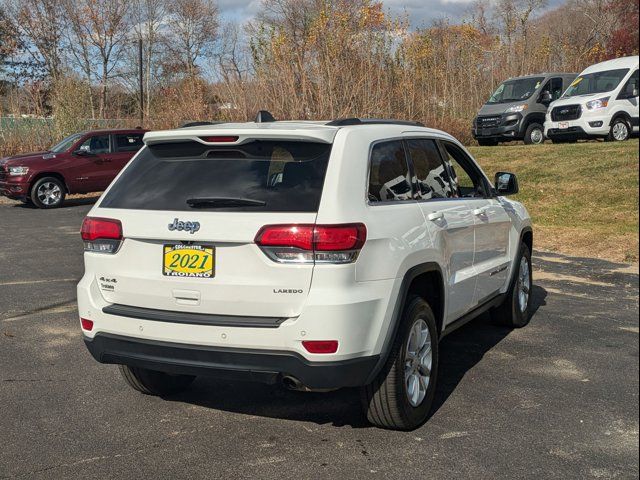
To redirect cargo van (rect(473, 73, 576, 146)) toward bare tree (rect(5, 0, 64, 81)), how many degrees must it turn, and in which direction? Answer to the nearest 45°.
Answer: approximately 90° to its right

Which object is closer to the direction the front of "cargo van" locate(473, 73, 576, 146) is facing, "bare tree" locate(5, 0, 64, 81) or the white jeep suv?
the white jeep suv

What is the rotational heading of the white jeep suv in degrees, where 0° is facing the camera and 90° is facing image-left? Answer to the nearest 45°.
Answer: approximately 225°

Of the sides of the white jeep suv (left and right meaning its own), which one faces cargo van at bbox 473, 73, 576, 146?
front

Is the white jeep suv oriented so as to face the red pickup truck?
no

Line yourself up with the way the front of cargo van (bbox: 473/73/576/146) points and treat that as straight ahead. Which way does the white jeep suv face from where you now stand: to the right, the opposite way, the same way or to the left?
the opposite way

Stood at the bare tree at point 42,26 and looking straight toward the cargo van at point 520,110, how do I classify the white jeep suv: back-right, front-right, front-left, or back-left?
front-right

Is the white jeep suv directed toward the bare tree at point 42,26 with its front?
no

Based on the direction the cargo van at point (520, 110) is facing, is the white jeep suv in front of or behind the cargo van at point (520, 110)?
in front

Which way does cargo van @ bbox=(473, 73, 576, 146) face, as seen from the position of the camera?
facing the viewer and to the left of the viewer

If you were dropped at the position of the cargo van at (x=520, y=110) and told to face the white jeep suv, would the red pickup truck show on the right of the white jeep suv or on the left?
right
